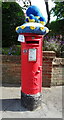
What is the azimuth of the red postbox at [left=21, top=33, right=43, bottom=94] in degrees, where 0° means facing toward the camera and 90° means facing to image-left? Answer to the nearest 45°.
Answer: approximately 0°
